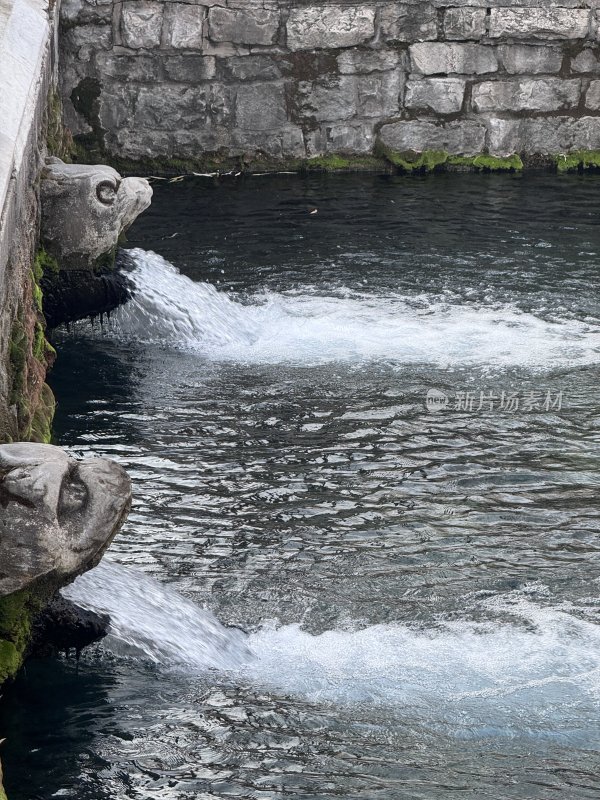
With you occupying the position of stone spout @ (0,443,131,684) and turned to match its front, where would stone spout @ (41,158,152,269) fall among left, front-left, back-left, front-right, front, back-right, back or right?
left

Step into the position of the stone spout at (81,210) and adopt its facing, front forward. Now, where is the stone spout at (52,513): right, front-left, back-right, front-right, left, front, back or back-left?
right

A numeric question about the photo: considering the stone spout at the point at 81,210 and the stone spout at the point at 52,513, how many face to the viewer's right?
2

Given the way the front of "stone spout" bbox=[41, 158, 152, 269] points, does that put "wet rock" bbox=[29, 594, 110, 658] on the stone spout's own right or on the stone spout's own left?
on the stone spout's own right

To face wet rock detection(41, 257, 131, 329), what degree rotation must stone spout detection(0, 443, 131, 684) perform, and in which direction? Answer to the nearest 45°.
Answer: approximately 90° to its left

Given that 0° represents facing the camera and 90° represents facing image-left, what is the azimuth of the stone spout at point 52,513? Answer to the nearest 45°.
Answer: approximately 270°

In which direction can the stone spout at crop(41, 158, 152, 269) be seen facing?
to the viewer's right
